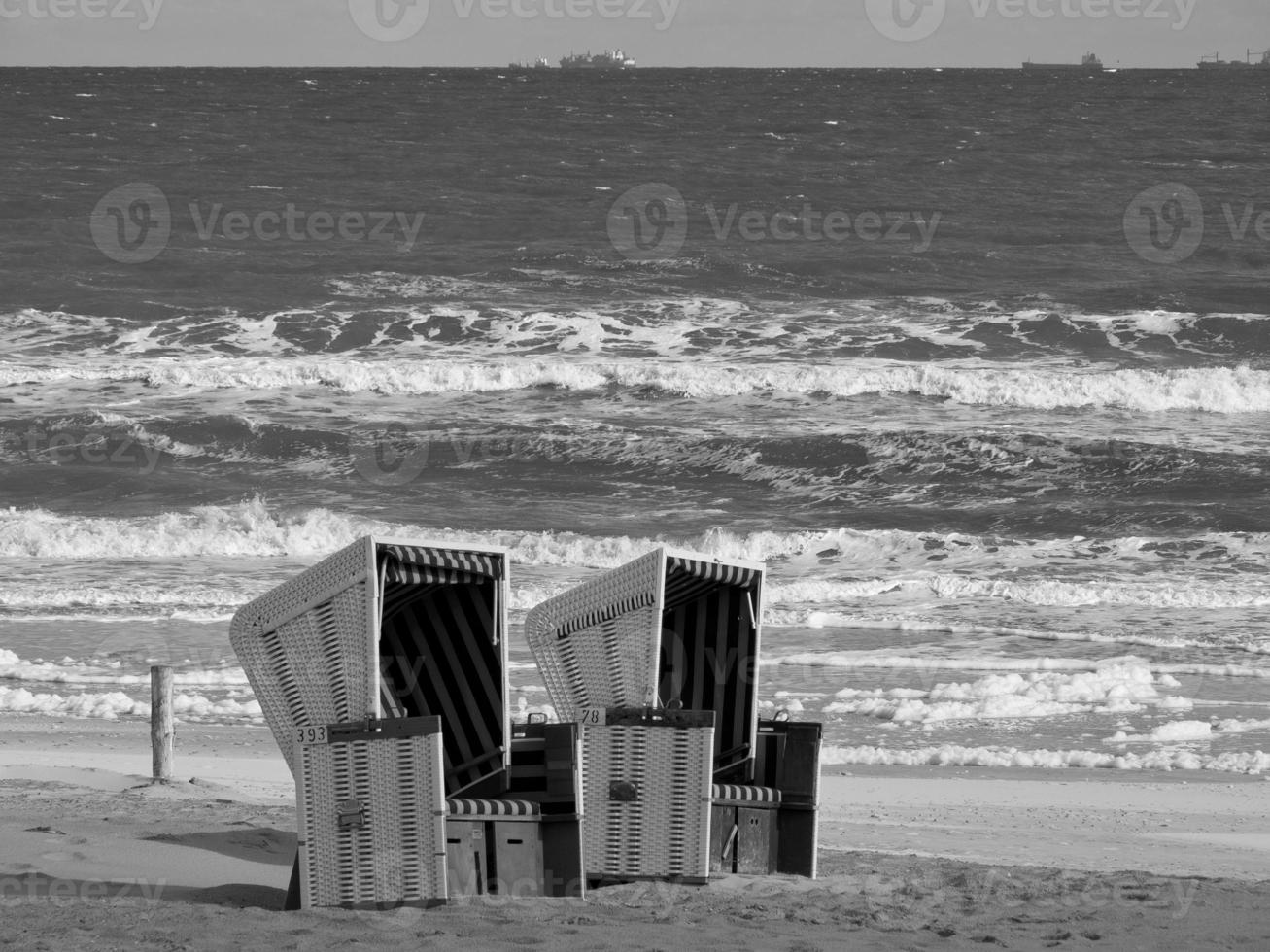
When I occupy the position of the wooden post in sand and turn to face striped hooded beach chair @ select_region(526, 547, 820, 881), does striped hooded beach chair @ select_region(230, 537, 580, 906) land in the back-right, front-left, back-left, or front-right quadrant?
front-right

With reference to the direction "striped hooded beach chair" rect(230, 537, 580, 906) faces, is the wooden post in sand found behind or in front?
behind

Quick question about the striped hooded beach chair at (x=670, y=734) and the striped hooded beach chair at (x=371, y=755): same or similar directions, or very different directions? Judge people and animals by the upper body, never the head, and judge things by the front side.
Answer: same or similar directions

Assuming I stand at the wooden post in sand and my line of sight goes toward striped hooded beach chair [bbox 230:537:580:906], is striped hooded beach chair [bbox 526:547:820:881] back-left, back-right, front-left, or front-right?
front-left

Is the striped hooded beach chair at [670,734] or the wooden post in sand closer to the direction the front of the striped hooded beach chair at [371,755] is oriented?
the striped hooded beach chair

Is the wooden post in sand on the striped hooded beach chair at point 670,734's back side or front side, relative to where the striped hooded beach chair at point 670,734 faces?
on the back side
